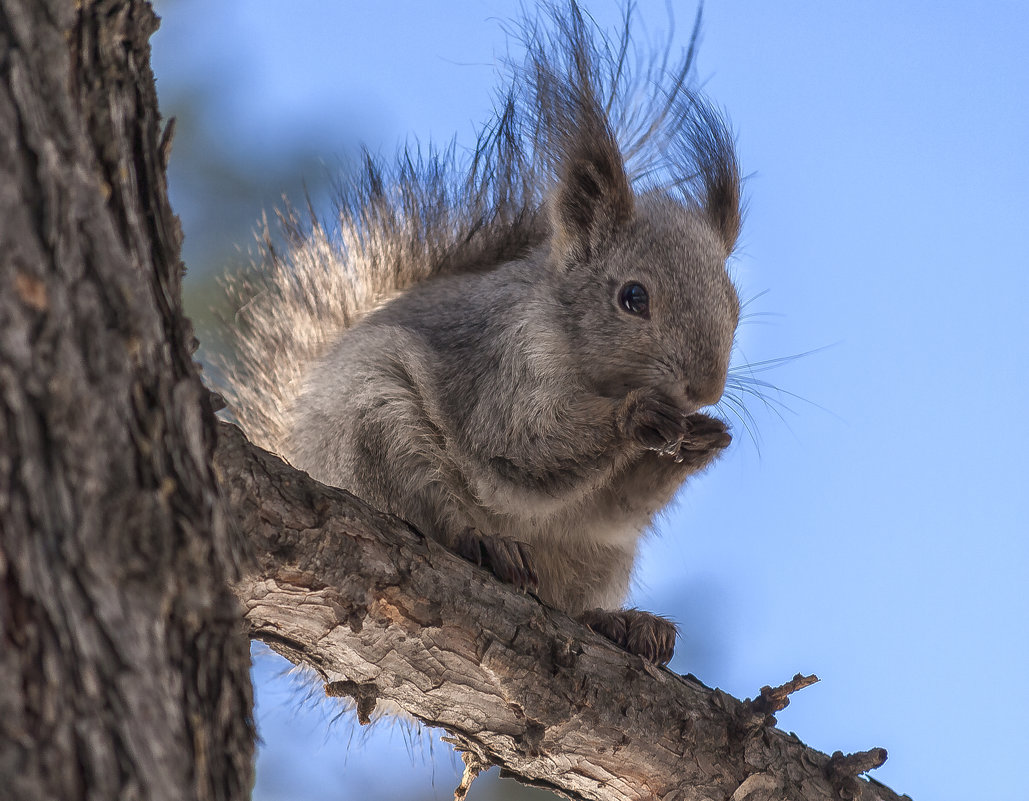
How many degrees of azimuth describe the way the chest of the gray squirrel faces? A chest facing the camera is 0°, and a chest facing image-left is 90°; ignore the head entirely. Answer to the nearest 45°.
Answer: approximately 315°

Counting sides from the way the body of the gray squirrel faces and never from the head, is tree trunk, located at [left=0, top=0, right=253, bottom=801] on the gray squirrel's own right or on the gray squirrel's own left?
on the gray squirrel's own right
